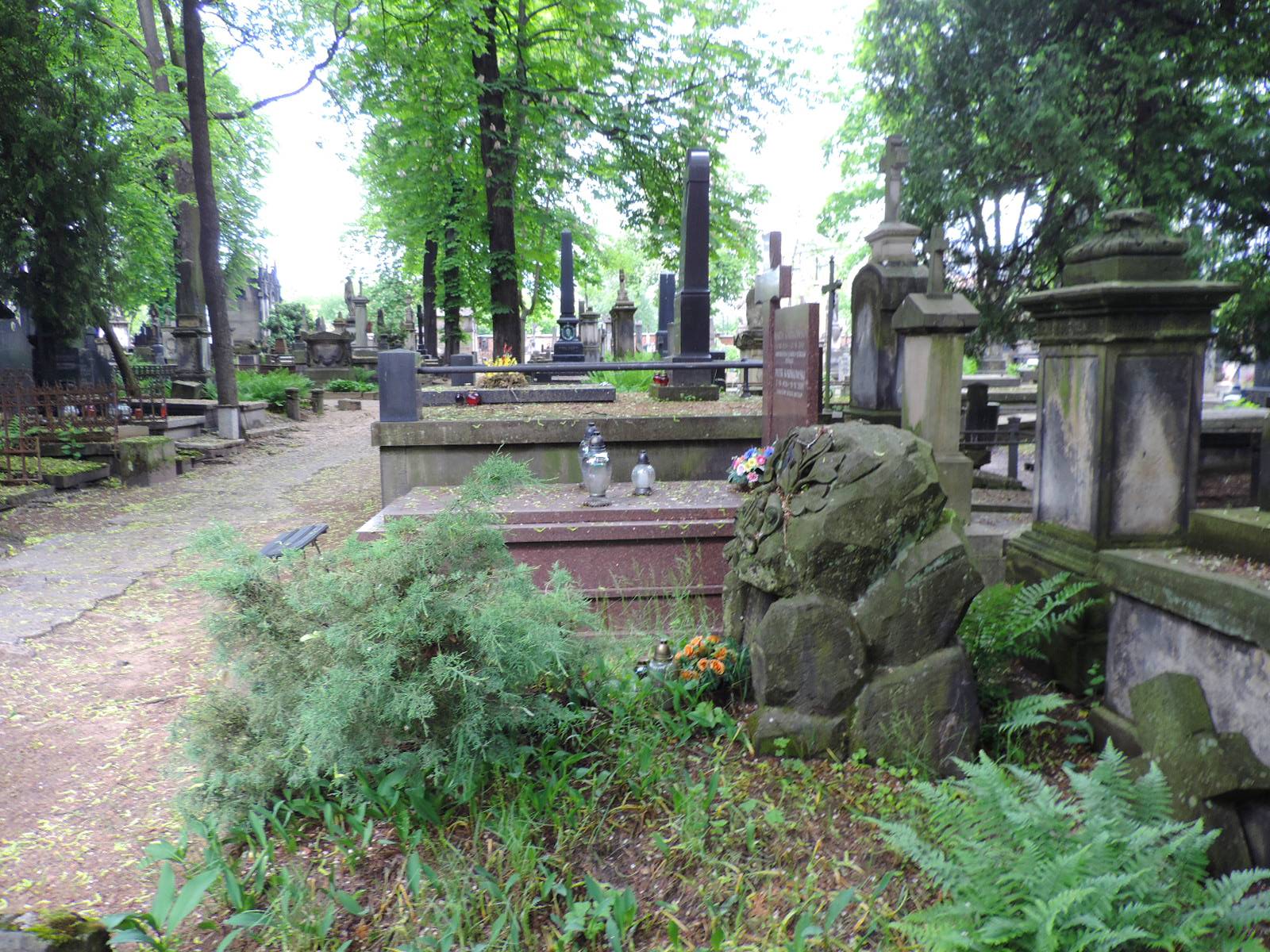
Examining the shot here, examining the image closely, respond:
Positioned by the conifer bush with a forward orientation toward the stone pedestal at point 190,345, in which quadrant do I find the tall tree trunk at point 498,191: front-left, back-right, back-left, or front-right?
front-right

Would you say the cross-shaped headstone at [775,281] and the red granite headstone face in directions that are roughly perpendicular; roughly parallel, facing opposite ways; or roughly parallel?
roughly parallel

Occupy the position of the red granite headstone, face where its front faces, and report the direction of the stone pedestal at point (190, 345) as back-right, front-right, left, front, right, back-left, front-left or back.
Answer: right

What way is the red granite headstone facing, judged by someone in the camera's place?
facing the viewer and to the left of the viewer

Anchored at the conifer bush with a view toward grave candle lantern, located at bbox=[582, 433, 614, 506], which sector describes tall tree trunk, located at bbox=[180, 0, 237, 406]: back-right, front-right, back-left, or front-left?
front-left

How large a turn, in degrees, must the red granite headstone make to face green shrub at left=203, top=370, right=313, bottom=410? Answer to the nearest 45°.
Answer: approximately 90° to its right

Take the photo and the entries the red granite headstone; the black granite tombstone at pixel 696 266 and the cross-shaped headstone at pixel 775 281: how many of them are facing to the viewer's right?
0

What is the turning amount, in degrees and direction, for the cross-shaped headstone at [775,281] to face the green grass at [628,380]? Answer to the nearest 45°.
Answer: approximately 90° to its right

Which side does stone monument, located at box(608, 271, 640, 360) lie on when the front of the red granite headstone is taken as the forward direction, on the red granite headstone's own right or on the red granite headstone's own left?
on the red granite headstone's own right

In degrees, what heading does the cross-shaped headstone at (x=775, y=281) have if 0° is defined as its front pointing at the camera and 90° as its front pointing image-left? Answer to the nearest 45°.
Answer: approximately 45°

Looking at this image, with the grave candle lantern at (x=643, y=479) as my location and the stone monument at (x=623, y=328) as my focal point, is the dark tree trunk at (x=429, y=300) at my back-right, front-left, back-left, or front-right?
front-left

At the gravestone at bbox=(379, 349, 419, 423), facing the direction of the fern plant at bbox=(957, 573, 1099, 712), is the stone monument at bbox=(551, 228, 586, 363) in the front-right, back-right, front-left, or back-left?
back-left
